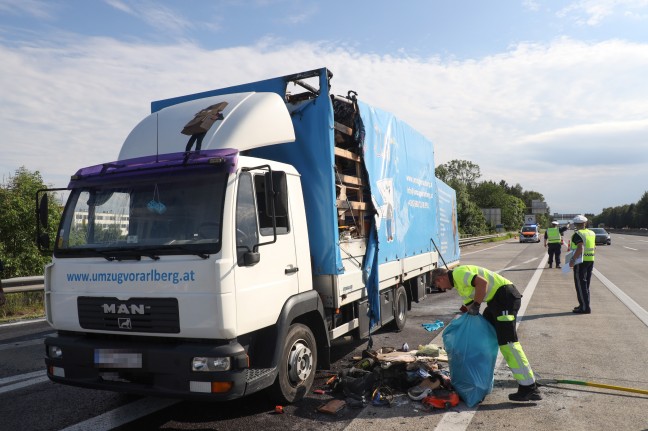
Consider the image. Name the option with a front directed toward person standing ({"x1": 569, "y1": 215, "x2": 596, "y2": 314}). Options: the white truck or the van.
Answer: the van

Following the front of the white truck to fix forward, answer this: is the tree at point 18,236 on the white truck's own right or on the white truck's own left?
on the white truck's own right

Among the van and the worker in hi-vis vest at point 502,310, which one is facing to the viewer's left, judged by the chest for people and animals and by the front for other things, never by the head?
the worker in hi-vis vest

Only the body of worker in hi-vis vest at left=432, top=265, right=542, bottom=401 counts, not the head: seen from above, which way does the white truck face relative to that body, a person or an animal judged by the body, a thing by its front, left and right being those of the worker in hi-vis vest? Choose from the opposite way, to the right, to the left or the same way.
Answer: to the left

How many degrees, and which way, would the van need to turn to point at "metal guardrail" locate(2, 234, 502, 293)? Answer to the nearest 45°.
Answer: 0° — it already faces it

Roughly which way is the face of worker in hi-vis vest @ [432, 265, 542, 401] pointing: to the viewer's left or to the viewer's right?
to the viewer's left

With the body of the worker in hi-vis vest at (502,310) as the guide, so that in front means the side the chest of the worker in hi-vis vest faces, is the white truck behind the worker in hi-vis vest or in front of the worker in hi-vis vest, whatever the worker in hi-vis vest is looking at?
in front

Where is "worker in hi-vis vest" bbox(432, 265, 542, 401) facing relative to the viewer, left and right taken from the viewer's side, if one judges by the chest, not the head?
facing to the left of the viewer

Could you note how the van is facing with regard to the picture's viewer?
facing the viewer

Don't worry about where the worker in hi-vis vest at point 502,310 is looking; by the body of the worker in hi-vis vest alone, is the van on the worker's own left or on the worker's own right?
on the worker's own right

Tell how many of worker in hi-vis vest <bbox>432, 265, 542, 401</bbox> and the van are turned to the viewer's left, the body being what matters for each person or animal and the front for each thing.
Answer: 1

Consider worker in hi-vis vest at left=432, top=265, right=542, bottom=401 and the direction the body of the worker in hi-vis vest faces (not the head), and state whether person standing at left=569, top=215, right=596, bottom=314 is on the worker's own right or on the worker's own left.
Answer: on the worker's own right

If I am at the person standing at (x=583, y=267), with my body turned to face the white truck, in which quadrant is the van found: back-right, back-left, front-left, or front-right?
back-right
